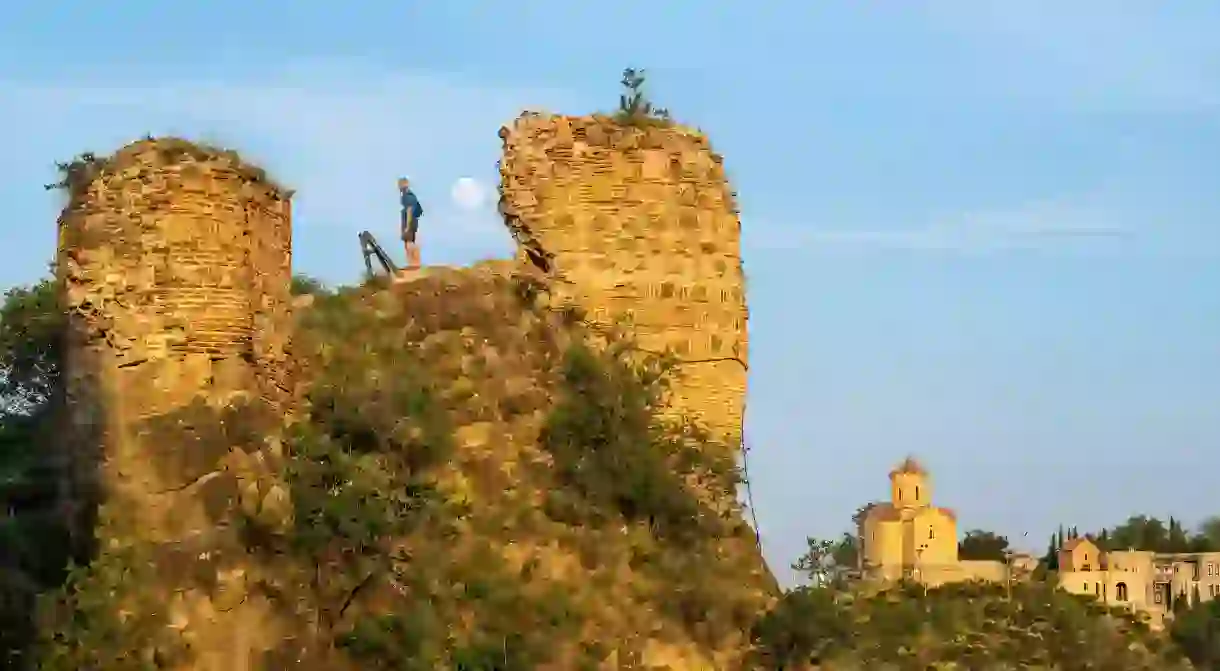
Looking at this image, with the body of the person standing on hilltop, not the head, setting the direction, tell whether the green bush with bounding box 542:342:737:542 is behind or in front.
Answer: behind

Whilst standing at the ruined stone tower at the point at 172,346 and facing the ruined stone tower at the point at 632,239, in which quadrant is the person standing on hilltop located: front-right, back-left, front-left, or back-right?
front-left

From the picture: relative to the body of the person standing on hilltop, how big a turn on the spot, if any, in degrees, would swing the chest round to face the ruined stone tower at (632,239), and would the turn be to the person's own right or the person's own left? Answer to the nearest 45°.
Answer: approximately 135° to the person's own left

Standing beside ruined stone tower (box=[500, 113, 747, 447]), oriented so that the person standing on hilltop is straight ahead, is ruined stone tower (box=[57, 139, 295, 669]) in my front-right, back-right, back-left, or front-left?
front-left

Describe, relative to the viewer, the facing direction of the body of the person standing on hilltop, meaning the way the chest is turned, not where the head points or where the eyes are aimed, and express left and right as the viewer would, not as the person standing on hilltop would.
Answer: facing to the left of the viewer

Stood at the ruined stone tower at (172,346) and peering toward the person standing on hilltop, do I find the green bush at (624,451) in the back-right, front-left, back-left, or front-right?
front-right
